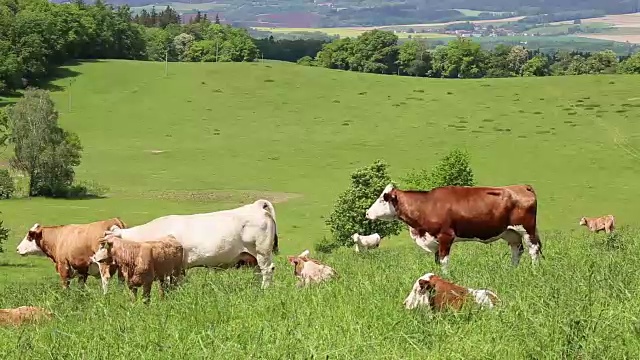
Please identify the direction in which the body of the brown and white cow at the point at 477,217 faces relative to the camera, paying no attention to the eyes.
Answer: to the viewer's left

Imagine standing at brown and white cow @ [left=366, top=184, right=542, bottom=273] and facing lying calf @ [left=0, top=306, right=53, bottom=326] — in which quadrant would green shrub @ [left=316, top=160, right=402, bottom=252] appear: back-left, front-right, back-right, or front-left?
back-right

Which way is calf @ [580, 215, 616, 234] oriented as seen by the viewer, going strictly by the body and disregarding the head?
to the viewer's left

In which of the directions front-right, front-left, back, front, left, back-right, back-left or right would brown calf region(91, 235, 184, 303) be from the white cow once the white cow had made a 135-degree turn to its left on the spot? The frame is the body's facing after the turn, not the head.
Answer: right

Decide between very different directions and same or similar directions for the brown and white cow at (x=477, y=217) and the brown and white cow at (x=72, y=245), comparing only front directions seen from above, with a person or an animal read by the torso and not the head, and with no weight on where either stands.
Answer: same or similar directions

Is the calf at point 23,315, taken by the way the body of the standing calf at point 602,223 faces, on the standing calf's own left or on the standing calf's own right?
on the standing calf's own left

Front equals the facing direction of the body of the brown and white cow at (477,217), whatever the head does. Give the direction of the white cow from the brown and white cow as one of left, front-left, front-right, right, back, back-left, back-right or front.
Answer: front

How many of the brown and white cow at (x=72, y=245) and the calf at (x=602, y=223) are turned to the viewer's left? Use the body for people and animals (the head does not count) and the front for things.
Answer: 2

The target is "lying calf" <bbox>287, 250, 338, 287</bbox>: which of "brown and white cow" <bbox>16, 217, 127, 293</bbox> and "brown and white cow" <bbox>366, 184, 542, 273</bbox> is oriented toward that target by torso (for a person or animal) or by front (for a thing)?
"brown and white cow" <bbox>366, 184, 542, 273</bbox>

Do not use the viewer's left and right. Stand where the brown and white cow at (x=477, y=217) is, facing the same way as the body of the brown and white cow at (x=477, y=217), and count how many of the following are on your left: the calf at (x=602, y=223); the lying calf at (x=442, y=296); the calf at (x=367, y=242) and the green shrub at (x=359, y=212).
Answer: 1

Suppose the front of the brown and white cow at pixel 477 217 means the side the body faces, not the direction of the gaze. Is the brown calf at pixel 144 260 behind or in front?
in front

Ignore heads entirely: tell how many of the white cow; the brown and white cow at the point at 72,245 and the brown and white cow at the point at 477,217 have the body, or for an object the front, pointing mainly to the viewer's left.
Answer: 3

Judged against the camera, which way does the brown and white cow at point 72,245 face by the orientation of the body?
to the viewer's left

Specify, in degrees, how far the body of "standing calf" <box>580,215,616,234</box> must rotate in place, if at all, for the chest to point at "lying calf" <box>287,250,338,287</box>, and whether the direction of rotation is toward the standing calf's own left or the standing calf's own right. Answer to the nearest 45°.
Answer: approximately 90° to the standing calf's own left

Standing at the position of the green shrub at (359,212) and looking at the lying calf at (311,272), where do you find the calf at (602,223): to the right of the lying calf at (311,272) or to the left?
left

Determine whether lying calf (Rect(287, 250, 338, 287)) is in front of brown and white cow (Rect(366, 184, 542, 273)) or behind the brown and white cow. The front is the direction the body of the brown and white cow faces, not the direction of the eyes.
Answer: in front

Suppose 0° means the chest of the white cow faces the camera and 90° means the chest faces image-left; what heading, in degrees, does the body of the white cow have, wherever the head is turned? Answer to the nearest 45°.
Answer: approximately 90°

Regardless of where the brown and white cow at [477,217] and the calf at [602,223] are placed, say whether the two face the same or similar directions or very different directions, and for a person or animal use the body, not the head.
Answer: same or similar directions
